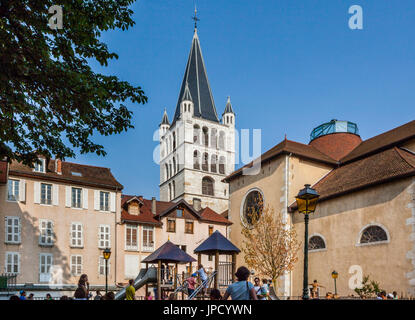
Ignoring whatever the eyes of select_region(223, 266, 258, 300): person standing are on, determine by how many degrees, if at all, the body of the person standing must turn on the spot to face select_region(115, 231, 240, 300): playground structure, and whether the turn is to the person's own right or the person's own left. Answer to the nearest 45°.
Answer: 0° — they already face it

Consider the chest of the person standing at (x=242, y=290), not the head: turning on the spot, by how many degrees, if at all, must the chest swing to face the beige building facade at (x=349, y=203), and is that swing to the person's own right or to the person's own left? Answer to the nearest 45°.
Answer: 0° — they already face it

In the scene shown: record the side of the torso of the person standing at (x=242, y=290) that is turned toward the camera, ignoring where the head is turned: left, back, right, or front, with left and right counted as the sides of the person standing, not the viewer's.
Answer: back
